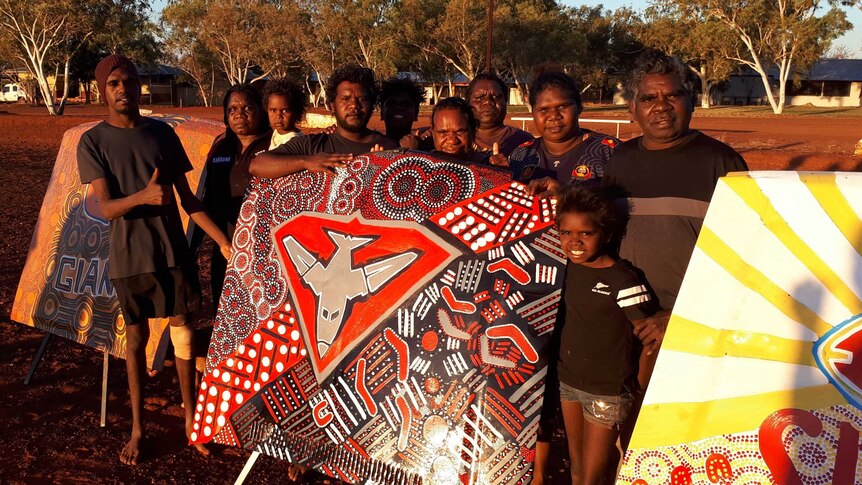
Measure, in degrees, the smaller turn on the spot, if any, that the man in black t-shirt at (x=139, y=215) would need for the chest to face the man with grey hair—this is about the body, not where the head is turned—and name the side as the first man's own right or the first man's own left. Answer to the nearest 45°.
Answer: approximately 45° to the first man's own left

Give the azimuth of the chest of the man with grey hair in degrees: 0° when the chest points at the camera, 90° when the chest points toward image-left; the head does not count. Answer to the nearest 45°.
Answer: approximately 0°

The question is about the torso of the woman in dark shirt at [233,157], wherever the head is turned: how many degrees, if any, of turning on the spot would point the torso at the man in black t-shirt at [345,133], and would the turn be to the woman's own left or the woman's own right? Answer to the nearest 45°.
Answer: approximately 45° to the woman's own left

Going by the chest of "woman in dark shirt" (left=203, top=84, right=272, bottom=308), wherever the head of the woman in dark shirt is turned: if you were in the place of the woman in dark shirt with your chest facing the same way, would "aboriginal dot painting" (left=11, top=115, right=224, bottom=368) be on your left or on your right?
on your right

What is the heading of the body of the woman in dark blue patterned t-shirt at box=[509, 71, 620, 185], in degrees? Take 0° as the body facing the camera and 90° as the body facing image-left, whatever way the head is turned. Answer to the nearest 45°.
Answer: approximately 0°
